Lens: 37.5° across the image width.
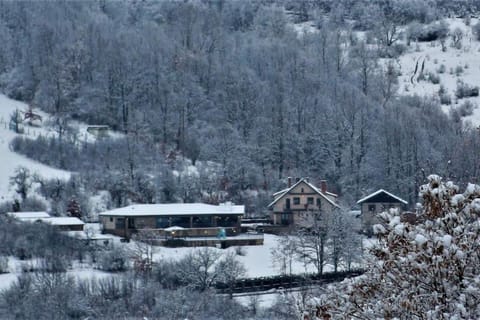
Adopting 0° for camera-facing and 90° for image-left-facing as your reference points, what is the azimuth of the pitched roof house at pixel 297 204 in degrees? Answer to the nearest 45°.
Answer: approximately 0°

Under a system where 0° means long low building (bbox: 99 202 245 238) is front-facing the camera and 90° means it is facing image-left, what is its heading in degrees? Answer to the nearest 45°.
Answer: approximately 0°

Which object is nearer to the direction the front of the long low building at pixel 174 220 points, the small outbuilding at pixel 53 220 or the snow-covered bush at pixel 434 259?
the snow-covered bush

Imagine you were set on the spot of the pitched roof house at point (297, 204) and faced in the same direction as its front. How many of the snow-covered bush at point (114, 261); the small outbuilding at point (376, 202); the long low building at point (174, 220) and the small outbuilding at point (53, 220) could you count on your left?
1

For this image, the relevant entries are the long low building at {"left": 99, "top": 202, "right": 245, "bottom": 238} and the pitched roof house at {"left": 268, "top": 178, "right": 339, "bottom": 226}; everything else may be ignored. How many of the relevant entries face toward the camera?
2

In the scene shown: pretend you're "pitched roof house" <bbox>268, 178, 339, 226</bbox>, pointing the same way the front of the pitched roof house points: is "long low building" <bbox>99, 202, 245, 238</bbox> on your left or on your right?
on your right

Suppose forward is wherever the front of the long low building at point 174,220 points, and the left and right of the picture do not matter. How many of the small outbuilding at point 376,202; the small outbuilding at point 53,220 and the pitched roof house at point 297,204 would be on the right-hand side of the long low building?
1

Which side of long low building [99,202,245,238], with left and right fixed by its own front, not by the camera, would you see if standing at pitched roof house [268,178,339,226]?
left

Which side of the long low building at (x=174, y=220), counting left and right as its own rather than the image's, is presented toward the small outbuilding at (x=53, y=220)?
right

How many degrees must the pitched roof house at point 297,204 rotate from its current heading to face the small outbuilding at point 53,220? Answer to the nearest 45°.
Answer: approximately 45° to its right
